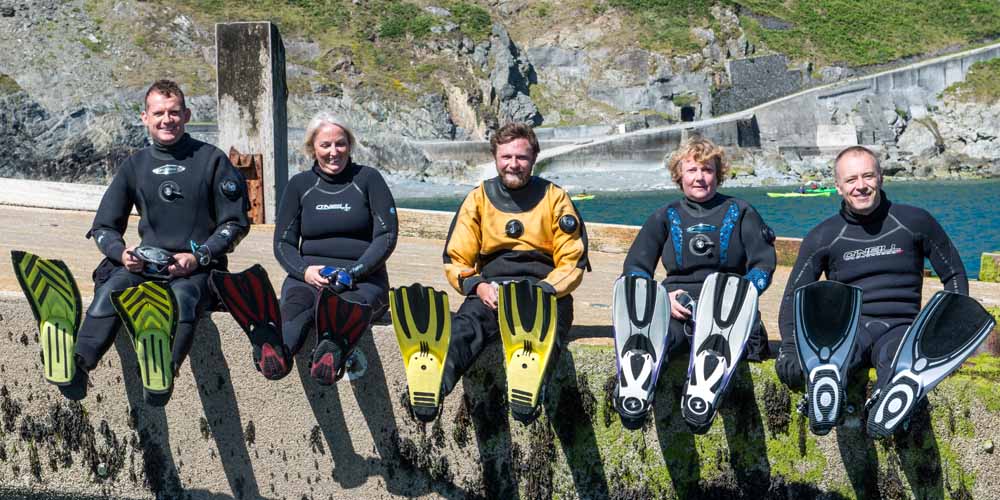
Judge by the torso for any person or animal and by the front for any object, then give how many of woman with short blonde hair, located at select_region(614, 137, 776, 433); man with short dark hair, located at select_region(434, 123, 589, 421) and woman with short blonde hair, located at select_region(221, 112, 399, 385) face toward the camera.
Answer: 3

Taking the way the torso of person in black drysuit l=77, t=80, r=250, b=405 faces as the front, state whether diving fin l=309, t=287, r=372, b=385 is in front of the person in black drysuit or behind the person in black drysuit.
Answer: in front

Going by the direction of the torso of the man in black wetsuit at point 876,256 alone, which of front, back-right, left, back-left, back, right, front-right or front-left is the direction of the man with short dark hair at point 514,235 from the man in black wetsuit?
right

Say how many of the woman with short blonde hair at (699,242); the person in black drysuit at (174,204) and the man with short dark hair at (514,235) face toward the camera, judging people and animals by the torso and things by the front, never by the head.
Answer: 3

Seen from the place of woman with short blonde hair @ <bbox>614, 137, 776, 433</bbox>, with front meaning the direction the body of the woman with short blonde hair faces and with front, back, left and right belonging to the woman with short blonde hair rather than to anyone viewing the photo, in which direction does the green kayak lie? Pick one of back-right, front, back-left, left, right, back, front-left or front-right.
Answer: back

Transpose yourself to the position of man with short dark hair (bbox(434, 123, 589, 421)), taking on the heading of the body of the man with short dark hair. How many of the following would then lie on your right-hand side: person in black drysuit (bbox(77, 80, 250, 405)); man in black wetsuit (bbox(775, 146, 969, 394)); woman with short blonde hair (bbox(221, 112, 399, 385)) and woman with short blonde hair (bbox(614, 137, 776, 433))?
2

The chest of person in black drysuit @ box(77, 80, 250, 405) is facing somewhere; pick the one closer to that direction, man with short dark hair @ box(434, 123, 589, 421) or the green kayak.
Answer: the man with short dark hair

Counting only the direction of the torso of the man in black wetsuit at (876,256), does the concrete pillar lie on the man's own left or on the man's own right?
on the man's own right

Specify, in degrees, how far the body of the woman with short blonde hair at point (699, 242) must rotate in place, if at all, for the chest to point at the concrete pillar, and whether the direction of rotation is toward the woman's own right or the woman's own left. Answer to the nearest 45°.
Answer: approximately 135° to the woman's own right

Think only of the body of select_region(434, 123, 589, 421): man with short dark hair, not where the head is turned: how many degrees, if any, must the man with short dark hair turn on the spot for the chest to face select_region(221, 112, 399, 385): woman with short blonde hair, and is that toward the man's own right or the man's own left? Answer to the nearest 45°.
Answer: approximately 90° to the man's own right

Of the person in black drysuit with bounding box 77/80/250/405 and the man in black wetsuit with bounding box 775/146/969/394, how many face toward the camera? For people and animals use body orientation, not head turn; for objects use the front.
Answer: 2
